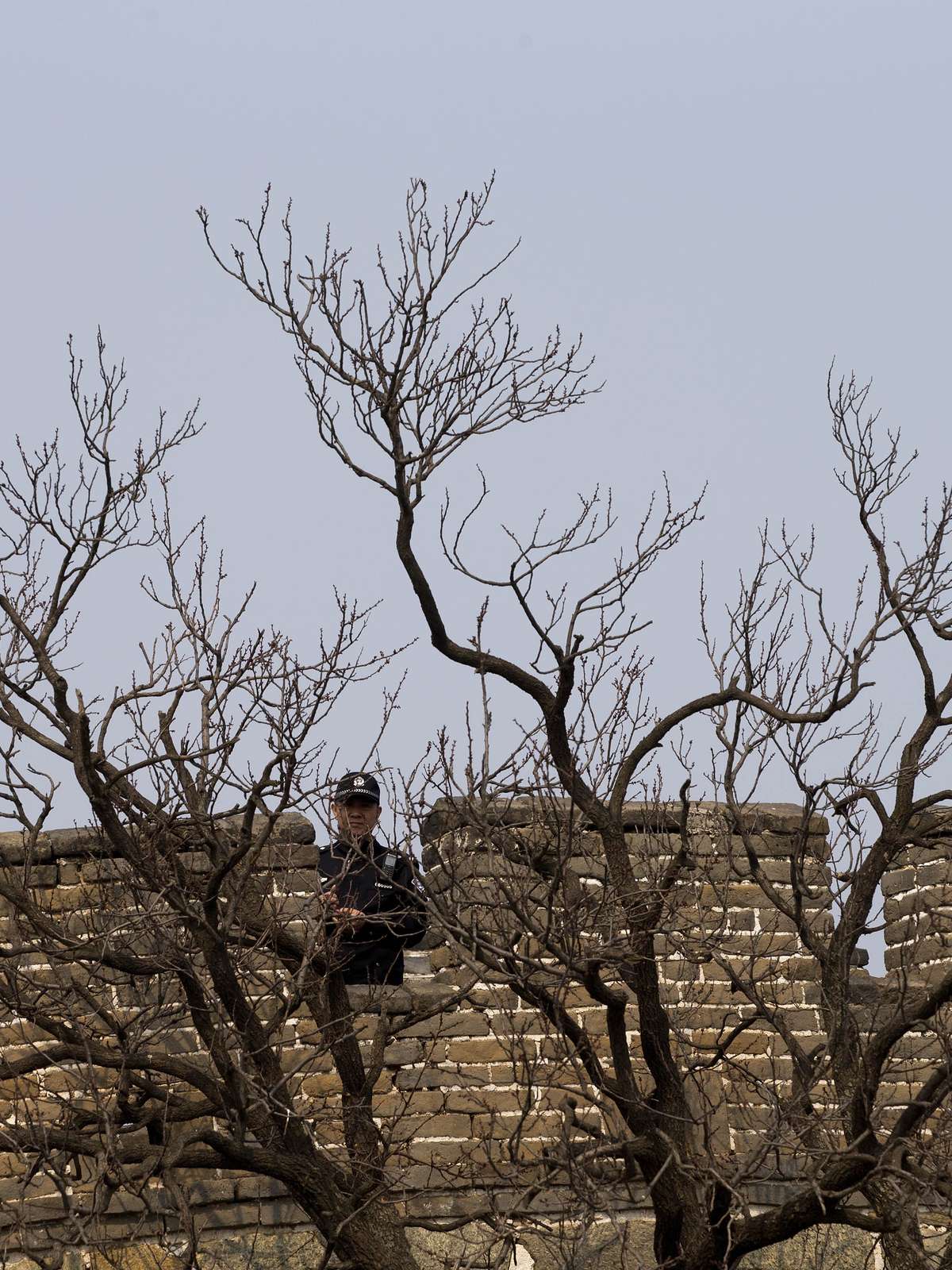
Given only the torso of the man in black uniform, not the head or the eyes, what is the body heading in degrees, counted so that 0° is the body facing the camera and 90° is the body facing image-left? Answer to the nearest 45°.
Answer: approximately 0°
